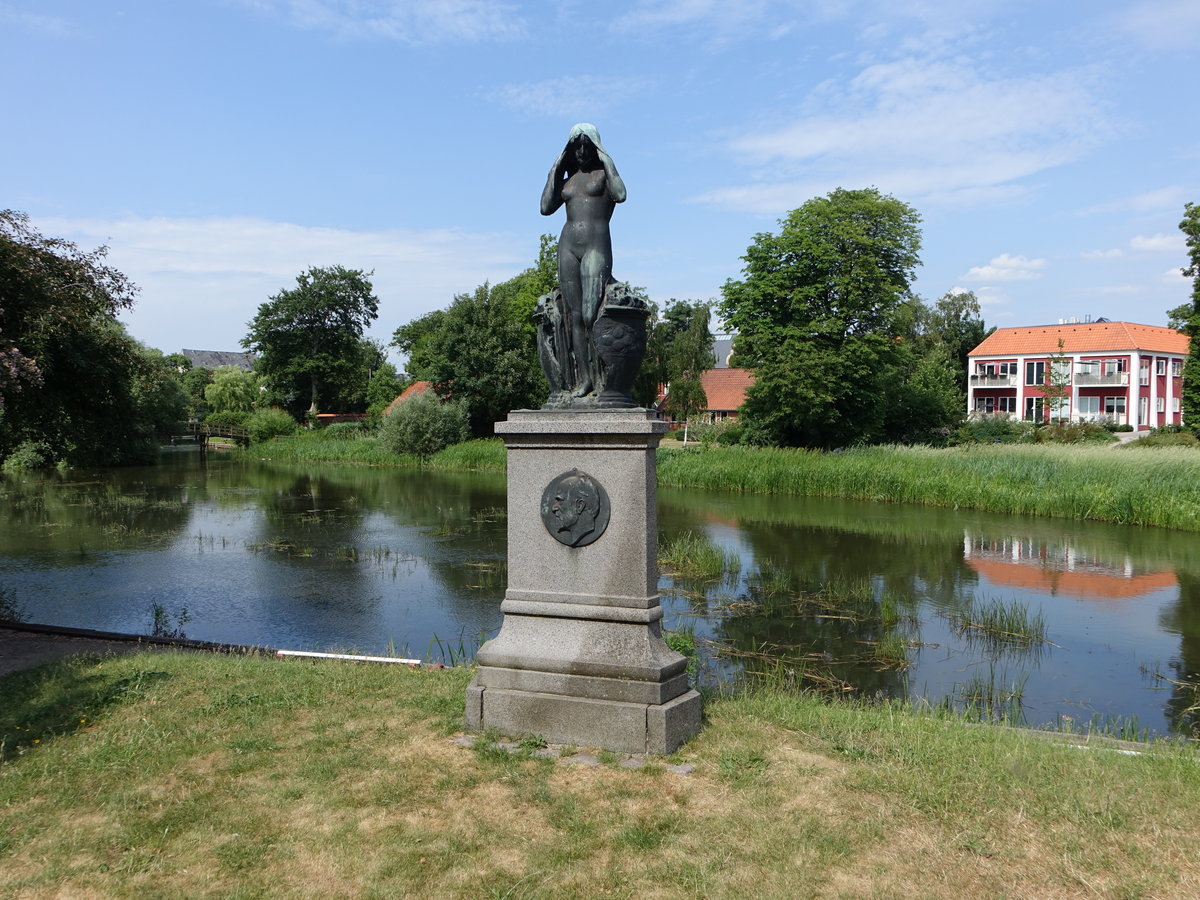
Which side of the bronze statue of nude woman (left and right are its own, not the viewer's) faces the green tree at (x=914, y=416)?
back

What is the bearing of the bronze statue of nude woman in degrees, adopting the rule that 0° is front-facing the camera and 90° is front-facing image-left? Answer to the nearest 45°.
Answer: approximately 0°

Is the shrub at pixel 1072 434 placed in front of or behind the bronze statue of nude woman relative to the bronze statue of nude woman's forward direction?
behind

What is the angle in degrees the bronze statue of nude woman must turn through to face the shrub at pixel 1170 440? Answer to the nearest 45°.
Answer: approximately 135° to its left

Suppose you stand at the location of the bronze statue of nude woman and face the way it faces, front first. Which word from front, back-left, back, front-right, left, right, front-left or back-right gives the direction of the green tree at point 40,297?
back-right

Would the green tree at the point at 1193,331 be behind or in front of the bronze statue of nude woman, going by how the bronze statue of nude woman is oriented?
behind

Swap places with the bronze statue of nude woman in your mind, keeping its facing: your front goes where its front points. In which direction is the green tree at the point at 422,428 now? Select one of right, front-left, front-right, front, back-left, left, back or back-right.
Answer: back

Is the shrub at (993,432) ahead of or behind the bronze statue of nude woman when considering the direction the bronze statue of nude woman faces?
behind

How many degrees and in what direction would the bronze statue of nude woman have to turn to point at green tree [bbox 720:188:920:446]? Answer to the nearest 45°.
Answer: approximately 180°

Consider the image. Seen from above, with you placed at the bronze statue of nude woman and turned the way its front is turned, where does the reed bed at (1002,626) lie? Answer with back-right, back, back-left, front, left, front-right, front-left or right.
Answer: back-left
